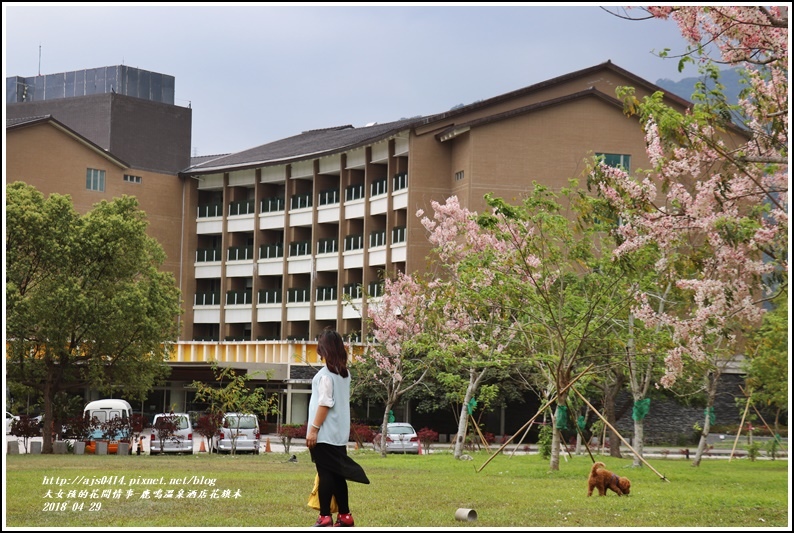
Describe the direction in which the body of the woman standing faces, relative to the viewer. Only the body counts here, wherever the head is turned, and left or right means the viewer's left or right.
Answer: facing away from the viewer and to the left of the viewer

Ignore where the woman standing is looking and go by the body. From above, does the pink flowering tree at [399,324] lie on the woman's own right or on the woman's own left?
on the woman's own right

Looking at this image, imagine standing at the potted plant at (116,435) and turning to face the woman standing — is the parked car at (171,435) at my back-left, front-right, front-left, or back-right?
front-left

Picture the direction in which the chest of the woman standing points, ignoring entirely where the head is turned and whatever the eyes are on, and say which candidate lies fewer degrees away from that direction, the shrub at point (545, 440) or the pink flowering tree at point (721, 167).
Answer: the shrub

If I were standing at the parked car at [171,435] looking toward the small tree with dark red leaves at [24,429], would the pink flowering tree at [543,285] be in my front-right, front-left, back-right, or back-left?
back-left

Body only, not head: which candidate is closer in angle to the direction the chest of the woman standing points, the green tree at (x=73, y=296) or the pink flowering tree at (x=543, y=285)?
the green tree
